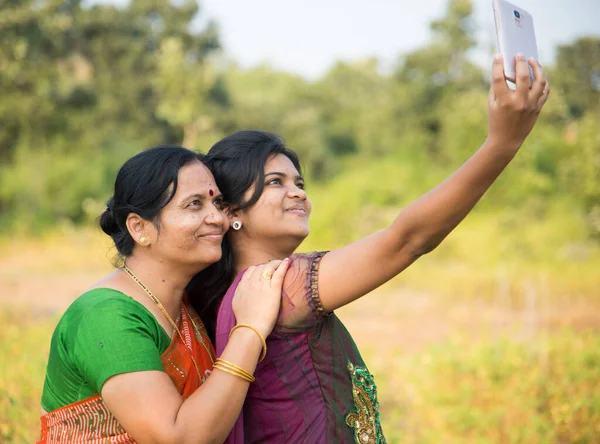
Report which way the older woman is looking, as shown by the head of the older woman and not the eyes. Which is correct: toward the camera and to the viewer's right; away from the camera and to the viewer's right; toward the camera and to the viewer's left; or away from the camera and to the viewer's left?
toward the camera and to the viewer's right

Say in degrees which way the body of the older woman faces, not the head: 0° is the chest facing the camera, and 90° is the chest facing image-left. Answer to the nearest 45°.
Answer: approximately 270°
